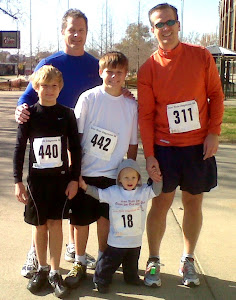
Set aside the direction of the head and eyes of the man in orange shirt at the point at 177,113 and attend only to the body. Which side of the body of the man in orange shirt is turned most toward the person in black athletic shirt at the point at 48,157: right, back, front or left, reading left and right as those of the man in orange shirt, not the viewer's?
right

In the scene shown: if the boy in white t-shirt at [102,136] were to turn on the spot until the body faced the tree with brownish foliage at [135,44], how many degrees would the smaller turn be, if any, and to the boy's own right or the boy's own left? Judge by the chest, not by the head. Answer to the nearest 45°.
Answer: approximately 180°

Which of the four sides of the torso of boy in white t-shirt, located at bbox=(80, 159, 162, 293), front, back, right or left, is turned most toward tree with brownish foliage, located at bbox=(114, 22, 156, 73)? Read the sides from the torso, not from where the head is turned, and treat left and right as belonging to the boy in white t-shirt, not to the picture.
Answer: back

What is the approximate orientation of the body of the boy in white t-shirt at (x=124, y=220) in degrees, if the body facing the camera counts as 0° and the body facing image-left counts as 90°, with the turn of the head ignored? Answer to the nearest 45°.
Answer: approximately 0°

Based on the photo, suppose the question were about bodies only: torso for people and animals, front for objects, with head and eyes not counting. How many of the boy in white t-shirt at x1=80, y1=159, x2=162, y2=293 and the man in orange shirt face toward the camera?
2

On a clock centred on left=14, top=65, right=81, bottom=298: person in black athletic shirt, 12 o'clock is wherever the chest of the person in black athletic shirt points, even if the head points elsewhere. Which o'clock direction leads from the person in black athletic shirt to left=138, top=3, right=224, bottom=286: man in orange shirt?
The man in orange shirt is roughly at 9 o'clock from the person in black athletic shirt.

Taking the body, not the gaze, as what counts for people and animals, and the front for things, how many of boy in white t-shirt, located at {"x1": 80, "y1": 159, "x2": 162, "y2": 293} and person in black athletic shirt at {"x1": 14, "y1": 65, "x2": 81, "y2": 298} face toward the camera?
2

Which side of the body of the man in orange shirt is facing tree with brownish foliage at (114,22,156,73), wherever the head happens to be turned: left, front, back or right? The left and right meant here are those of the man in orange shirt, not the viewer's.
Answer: back
